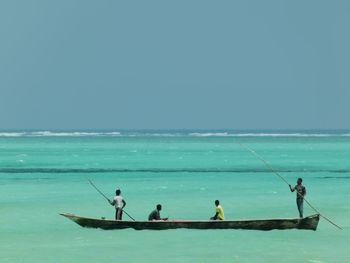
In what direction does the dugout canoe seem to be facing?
to the viewer's left
